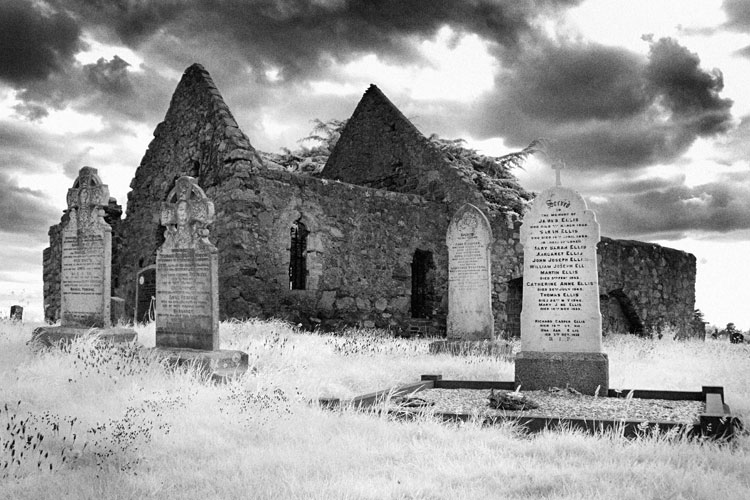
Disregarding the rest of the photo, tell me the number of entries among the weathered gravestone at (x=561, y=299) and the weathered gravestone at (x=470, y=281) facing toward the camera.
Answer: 2

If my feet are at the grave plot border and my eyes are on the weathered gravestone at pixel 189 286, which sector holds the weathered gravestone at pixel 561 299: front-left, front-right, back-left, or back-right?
front-right

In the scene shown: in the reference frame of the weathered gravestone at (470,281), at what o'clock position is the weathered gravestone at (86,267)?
the weathered gravestone at (86,267) is roughly at 2 o'clock from the weathered gravestone at (470,281).

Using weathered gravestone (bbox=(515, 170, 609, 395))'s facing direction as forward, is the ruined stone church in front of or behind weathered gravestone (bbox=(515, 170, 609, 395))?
behind

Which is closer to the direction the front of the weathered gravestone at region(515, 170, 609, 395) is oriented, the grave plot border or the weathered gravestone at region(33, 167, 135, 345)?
the grave plot border

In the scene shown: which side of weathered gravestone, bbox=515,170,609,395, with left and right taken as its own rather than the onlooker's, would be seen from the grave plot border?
front

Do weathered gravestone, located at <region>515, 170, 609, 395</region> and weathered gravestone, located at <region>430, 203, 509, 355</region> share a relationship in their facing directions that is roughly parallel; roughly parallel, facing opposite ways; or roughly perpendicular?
roughly parallel

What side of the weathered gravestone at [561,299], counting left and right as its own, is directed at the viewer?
front
